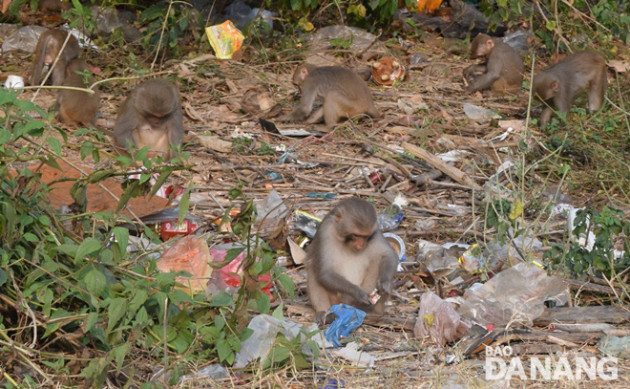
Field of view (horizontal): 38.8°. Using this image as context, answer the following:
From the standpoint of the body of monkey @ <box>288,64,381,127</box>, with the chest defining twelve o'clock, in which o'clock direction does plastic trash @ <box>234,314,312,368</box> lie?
The plastic trash is roughly at 9 o'clock from the monkey.

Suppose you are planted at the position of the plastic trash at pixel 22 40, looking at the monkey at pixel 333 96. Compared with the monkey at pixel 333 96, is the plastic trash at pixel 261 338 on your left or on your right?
right

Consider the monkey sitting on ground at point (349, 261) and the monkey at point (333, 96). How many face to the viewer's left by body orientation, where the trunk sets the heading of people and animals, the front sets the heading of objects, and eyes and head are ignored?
1

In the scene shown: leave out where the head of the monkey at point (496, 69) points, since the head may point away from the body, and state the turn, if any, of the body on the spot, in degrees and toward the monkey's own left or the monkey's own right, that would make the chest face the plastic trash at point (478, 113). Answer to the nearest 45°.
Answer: approximately 90° to the monkey's own left

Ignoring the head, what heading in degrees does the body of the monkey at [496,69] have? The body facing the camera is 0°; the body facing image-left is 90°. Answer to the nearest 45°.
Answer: approximately 90°

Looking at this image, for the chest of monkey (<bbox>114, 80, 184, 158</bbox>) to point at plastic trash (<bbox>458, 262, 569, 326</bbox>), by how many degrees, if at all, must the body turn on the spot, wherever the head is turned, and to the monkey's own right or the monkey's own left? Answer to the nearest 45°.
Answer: approximately 45° to the monkey's own left

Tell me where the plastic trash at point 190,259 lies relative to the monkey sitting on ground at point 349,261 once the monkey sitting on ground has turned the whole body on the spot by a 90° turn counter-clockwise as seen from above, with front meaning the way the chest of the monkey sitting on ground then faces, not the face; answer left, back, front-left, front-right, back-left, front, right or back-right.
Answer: back-left

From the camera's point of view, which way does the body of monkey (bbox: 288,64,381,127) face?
to the viewer's left

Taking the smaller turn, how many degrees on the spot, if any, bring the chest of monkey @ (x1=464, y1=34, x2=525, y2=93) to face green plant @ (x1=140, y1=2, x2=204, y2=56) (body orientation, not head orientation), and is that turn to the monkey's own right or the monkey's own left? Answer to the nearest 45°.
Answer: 0° — it already faces it

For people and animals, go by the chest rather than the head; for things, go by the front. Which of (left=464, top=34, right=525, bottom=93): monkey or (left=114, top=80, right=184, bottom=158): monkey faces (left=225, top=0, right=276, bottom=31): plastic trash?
(left=464, top=34, right=525, bottom=93): monkey

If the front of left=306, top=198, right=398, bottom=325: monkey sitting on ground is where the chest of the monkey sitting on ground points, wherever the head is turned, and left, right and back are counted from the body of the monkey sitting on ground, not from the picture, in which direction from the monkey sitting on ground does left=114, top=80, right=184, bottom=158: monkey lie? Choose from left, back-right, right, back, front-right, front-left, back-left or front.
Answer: back

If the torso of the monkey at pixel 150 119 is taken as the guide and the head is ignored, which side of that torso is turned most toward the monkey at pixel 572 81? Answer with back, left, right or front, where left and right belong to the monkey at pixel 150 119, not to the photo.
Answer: left
